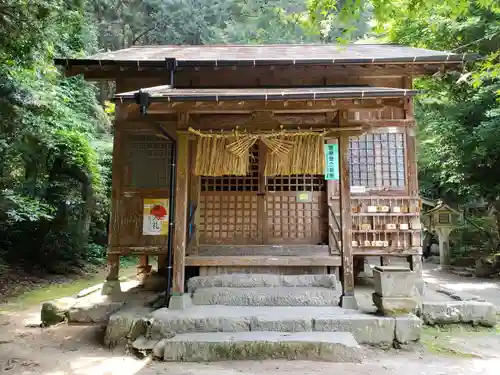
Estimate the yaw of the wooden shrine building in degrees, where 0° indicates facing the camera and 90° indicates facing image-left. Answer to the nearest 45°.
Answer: approximately 0°

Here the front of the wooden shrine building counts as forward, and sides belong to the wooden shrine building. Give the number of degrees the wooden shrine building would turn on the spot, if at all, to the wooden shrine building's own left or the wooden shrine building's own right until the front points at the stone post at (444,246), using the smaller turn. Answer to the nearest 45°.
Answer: approximately 135° to the wooden shrine building's own left

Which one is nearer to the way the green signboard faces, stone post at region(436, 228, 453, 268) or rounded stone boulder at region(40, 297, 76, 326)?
the rounded stone boulder

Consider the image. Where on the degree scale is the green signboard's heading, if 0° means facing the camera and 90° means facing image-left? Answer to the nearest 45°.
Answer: approximately 0°

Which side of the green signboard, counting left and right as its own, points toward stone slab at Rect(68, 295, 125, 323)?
right
